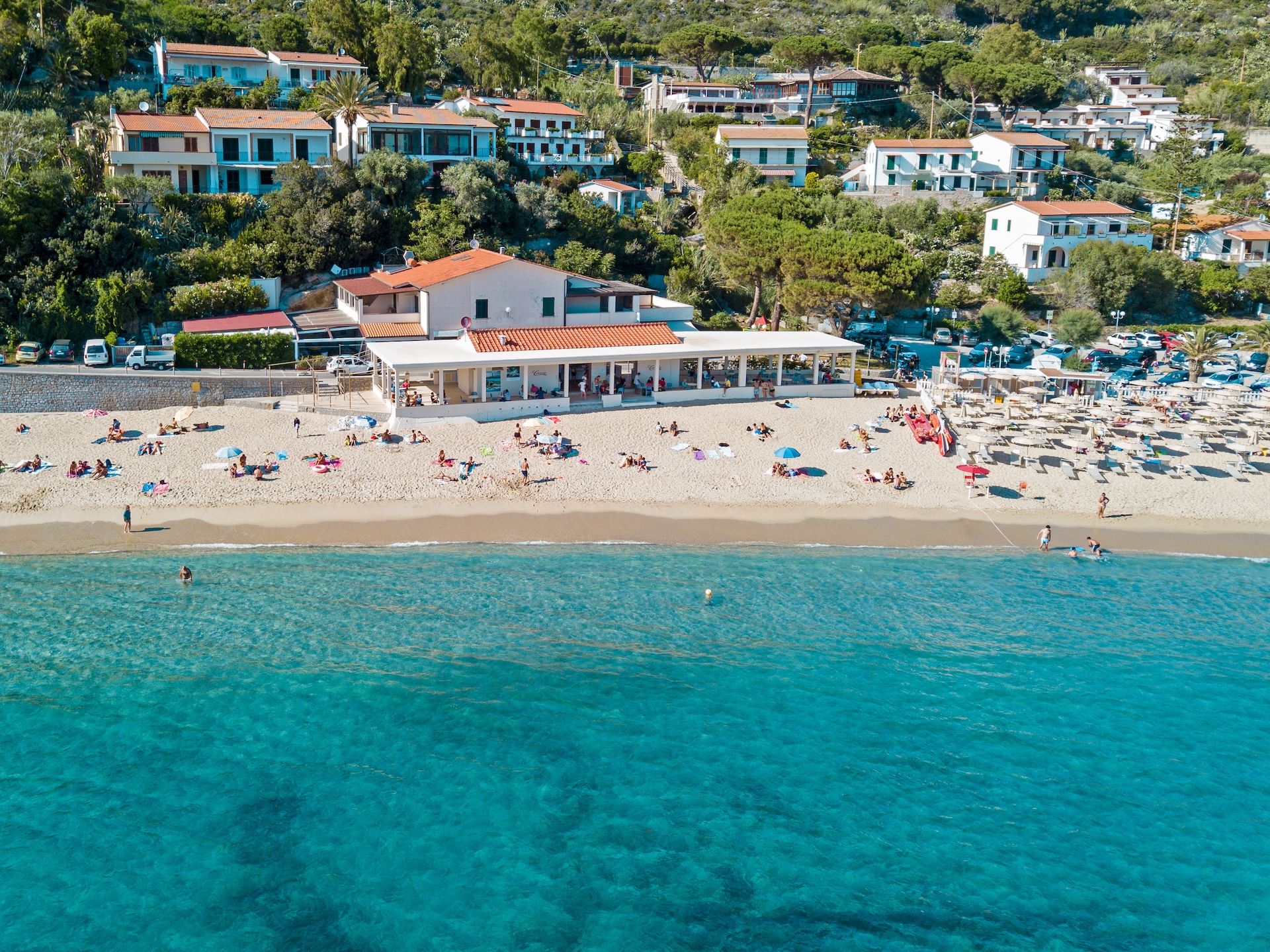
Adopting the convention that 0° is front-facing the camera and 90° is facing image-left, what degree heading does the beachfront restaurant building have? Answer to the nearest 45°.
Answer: approximately 0°

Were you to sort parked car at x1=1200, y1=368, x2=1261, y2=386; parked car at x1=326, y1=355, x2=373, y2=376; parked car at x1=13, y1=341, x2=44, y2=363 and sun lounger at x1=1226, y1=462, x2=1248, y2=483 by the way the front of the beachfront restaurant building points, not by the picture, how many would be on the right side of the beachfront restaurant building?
2

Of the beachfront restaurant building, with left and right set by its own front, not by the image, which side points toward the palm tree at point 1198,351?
left

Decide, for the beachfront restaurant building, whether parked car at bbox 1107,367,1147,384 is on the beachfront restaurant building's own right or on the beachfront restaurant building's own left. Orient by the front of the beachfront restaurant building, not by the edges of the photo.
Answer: on the beachfront restaurant building's own left

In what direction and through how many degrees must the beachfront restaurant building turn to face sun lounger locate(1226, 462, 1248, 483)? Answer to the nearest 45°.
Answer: approximately 90° to its left

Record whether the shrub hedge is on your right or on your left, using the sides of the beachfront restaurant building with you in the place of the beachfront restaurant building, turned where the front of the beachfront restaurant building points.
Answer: on your right

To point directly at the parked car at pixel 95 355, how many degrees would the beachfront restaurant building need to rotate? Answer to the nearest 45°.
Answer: approximately 90° to its right

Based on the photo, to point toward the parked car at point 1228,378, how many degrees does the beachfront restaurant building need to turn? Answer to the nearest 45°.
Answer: approximately 90° to its left

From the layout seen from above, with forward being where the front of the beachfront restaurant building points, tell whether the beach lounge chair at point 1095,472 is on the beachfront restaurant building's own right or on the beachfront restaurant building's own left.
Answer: on the beachfront restaurant building's own left

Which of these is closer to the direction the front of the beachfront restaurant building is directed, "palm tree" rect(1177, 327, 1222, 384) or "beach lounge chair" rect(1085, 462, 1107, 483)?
the beach lounge chair

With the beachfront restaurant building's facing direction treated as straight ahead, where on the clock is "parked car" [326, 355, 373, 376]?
The parked car is roughly at 3 o'clock from the beachfront restaurant building.
